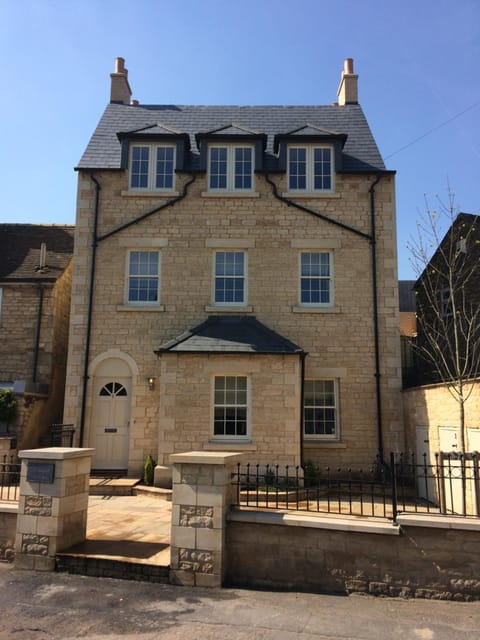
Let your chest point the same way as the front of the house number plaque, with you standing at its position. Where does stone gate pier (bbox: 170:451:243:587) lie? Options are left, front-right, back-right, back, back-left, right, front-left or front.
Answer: front-left

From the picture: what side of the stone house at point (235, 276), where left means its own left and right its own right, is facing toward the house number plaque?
front

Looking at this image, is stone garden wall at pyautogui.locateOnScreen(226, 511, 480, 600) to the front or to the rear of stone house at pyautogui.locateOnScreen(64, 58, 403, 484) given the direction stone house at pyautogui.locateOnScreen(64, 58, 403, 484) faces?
to the front

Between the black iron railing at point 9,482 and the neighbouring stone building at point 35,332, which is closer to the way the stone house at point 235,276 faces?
the black iron railing

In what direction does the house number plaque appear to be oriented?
toward the camera

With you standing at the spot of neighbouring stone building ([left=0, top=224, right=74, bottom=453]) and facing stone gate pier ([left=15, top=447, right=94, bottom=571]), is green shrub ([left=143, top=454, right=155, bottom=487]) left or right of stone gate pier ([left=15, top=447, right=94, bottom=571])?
left

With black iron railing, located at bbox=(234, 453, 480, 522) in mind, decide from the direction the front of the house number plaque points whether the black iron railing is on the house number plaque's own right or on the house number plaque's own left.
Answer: on the house number plaque's own left

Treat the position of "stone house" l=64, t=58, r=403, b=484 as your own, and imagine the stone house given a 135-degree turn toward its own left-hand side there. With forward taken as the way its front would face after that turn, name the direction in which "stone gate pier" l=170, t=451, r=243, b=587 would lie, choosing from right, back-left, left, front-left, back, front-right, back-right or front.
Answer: back-right

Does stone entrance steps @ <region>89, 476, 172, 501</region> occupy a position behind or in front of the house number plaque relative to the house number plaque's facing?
behind

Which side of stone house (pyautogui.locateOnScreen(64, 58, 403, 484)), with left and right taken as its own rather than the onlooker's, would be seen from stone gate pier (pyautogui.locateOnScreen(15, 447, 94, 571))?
front

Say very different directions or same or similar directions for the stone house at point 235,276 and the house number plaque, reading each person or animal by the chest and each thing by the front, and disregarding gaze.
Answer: same or similar directions

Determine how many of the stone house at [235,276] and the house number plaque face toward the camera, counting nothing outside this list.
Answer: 2
